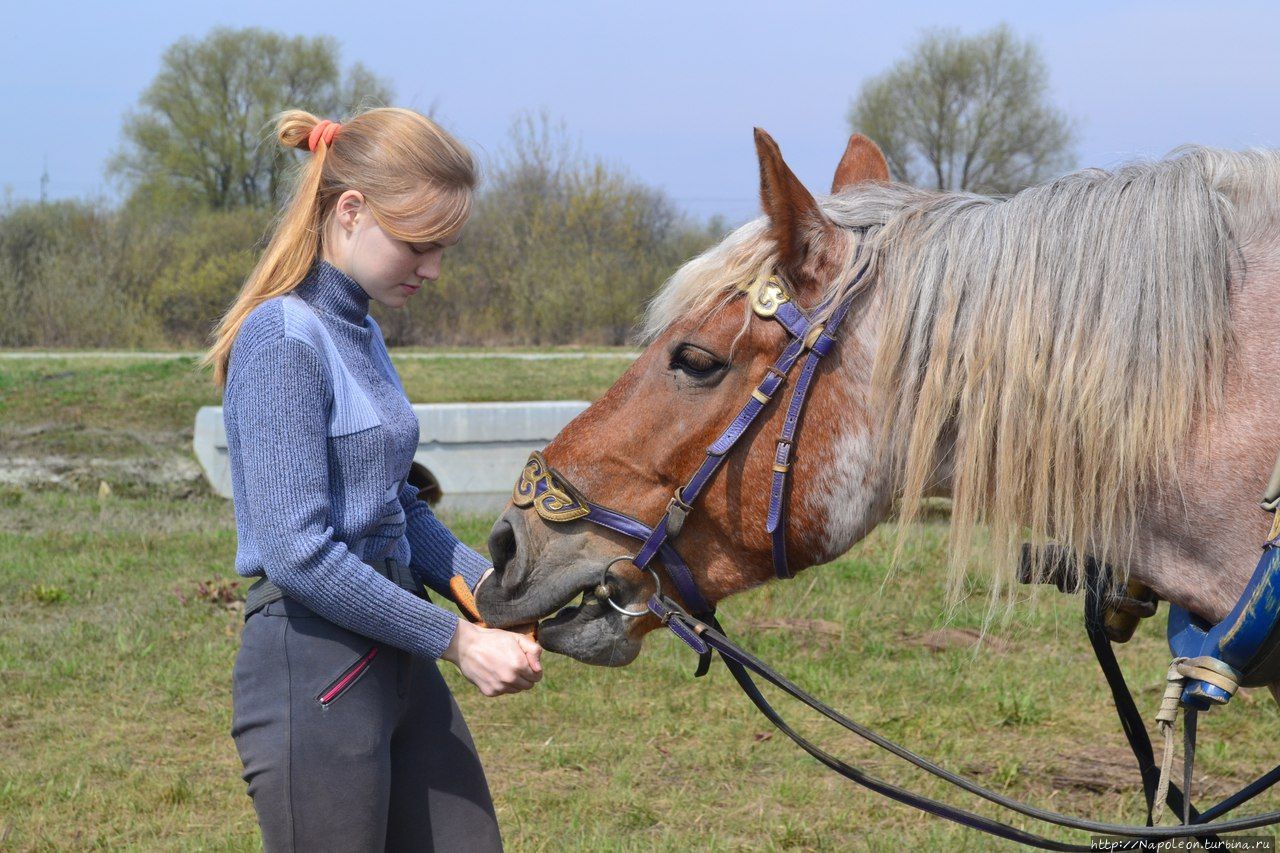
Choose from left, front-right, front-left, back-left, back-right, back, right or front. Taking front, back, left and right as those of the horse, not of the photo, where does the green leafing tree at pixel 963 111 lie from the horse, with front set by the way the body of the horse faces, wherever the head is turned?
right

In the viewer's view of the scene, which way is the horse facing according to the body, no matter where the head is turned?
to the viewer's left

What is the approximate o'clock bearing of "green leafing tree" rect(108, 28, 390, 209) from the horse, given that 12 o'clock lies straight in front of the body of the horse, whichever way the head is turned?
The green leafing tree is roughly at 2 o'clock from the horse.

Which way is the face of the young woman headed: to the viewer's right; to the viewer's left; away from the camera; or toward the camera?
to the viewer's right

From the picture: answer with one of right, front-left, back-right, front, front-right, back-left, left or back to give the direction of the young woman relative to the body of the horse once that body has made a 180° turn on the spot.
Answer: back
